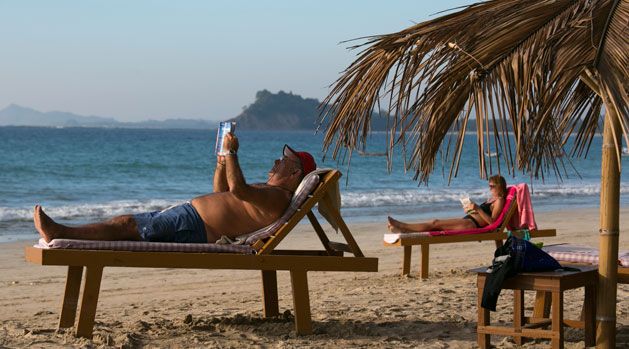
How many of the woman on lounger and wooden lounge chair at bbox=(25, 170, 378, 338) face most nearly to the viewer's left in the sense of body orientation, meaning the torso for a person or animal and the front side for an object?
2

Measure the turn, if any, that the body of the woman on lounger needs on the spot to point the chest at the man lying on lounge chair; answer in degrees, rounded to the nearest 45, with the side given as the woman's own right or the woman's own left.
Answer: approximately 45° to the woman's own left

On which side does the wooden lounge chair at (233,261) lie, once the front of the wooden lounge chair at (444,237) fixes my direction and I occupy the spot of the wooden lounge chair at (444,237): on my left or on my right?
on my left

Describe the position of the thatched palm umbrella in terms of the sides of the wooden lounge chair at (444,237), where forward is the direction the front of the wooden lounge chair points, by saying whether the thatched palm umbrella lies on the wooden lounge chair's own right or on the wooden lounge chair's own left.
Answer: on the wooden lounge chair's own left

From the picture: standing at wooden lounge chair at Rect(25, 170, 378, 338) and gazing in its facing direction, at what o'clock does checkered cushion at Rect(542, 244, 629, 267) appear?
The checkered cushion is roughly at 6 o'clock from the wooden lounge chair.

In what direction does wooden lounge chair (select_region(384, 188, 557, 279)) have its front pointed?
to the viewer's left

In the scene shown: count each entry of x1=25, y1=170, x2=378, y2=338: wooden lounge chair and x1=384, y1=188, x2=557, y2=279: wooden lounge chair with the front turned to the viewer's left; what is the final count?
2

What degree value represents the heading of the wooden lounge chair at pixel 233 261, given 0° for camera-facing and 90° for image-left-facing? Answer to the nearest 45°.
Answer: approximately 90°

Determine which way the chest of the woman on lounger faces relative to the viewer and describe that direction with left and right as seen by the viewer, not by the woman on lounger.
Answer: facing to the left of the viewer
